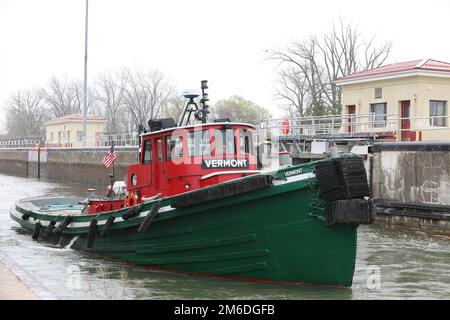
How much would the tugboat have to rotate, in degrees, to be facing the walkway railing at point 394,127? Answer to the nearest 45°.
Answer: approximately 90° to its left

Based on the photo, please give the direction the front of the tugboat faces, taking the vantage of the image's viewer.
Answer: facing the viewer and to the right of the viewer

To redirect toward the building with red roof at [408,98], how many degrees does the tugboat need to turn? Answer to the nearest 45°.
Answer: approximately 90° to its left
